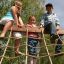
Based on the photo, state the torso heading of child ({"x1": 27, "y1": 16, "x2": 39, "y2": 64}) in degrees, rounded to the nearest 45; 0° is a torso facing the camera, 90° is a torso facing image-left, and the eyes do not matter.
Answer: approximately 0°

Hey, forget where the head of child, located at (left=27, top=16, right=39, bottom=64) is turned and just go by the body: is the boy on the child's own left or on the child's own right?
on the child's own left
